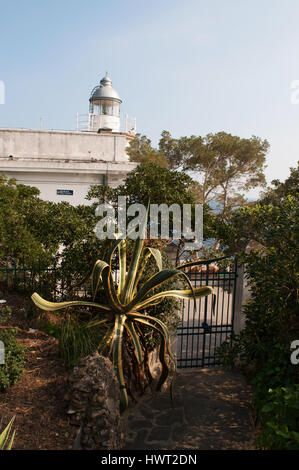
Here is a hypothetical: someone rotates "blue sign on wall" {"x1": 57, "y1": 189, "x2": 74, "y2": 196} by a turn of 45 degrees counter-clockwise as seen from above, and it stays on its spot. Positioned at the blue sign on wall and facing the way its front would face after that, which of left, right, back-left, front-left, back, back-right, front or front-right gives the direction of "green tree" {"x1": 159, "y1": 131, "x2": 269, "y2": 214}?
left

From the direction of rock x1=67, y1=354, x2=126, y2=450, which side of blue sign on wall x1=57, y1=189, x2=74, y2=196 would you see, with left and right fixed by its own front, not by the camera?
front

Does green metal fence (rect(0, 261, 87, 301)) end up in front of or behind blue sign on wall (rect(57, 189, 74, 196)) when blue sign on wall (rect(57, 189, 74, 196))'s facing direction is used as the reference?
in front

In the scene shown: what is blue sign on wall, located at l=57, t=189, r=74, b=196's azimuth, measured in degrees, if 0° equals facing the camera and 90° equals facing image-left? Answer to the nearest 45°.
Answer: approximately 0°

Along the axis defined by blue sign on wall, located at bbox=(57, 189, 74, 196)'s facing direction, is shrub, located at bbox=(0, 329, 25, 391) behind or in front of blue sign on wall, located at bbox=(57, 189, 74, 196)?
in front

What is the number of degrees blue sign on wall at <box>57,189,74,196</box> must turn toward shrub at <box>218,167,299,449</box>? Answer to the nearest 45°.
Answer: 0° — it already faces it

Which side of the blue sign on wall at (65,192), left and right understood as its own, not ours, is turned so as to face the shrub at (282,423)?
front
